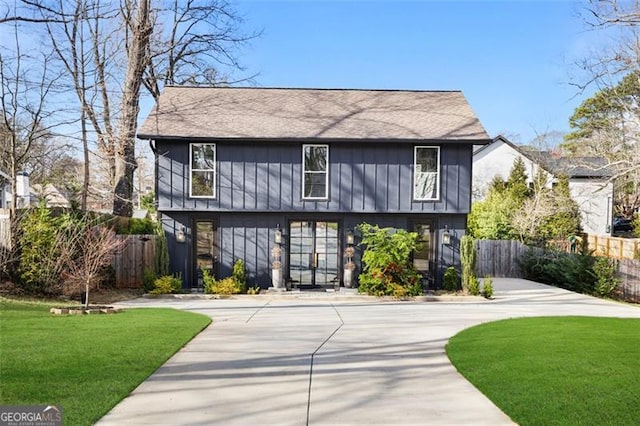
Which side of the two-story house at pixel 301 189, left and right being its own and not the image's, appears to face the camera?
front

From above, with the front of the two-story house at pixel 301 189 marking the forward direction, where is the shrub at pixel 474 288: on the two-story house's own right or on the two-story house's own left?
on the two-story house's own left

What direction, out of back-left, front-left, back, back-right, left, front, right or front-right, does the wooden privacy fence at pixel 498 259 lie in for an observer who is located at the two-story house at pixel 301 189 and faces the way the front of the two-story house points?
back-left

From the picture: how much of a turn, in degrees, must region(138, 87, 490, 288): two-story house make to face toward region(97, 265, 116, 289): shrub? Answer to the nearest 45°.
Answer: approximately 90° to its right

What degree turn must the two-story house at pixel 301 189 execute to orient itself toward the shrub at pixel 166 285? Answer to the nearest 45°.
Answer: approximately 90° to its right

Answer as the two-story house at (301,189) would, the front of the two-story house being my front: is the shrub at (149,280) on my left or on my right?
on my right

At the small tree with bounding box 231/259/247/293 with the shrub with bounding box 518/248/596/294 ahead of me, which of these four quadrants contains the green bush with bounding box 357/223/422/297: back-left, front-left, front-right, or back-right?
front-right

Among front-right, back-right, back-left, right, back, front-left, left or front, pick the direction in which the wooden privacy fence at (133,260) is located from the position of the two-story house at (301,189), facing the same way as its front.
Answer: right

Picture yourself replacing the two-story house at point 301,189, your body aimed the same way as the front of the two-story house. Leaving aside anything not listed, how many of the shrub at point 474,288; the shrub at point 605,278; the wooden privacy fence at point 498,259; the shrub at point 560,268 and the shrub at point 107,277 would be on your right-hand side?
1

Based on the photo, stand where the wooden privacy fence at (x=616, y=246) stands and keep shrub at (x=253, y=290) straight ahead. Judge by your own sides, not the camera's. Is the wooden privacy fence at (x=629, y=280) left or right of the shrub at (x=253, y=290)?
left

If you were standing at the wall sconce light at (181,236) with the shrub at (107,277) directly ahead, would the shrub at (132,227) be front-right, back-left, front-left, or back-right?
front-right

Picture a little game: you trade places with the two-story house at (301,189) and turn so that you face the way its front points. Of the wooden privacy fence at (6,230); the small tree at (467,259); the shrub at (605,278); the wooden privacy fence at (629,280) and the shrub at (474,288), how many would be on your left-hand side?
4

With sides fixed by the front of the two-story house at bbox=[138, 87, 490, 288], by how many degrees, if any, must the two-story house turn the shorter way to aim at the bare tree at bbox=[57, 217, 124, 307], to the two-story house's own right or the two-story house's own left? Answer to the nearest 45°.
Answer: approximately 45° to the two-story house's own right

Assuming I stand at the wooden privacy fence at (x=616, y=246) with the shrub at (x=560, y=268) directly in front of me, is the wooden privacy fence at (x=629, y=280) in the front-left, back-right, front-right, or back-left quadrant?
front-left

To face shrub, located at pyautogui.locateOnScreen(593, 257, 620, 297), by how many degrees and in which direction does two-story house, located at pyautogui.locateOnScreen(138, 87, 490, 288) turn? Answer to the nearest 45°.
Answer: approximately 90° to its left
